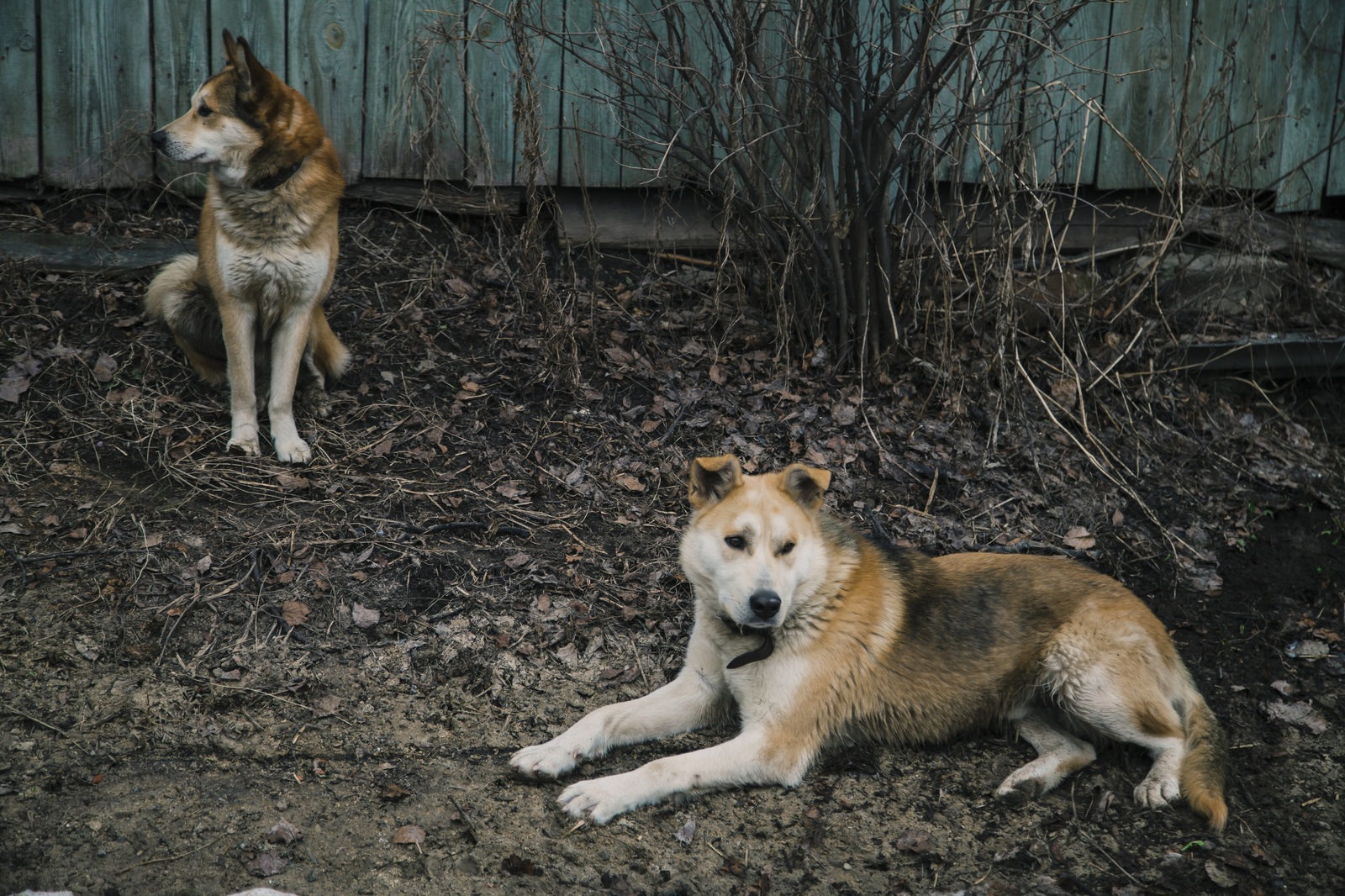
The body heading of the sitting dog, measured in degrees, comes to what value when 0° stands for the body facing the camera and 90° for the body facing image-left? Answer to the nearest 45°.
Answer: approximately 0°

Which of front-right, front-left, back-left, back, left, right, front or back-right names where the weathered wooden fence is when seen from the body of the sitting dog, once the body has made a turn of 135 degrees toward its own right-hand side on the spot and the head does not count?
right

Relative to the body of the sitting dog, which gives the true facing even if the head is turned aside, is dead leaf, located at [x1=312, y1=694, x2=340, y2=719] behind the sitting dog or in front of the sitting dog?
in front

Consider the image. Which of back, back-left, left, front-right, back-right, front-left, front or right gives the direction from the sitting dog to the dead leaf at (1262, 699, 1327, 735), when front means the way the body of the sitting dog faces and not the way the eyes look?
front-left

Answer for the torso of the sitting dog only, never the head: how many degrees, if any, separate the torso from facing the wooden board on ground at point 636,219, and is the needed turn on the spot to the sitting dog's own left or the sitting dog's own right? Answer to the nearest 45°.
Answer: approximately 135° to the sitting dog's own left

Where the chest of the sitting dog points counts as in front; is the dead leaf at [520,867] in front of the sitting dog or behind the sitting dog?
in front

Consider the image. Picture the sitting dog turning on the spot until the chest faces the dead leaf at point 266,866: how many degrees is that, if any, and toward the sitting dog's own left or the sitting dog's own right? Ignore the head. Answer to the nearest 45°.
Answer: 0° — it already faces it

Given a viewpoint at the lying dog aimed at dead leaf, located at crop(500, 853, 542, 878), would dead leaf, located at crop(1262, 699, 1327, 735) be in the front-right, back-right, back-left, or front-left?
back-left

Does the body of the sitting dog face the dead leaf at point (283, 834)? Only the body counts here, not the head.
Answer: yes

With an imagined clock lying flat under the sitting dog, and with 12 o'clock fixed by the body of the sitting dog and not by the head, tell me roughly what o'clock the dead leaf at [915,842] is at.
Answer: The dead leaf is roughly at 11 o'clock from the sitting dog.
